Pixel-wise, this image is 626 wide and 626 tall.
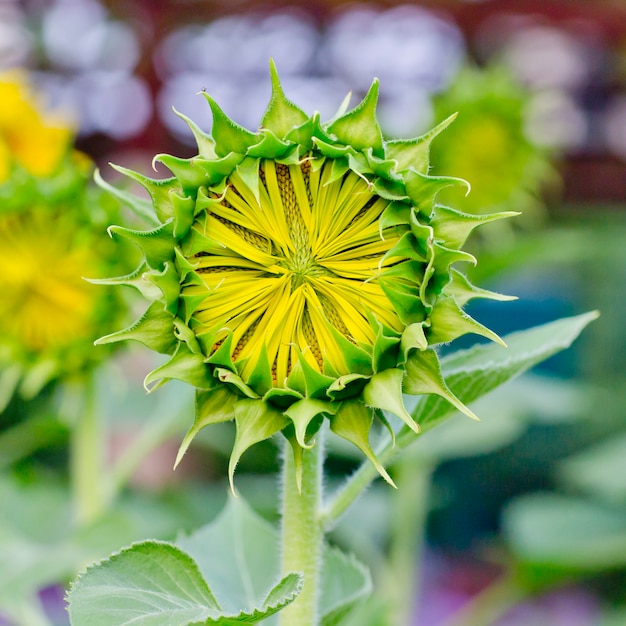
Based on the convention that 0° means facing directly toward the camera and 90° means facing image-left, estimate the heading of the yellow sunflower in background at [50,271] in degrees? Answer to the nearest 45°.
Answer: approximately 0°
